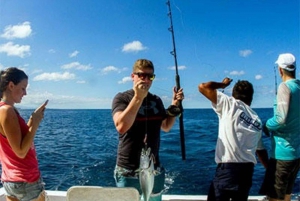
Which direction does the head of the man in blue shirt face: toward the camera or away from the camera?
away from the camera

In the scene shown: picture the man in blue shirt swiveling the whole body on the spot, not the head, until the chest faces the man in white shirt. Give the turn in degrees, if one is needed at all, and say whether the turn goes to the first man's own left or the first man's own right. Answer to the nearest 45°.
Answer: approximately 90° to the first man's own left

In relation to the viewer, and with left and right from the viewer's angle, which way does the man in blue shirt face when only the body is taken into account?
facing away from the viewer and to the left of the viewer

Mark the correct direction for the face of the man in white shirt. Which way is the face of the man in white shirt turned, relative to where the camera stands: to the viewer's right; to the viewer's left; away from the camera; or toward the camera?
away from the camera
